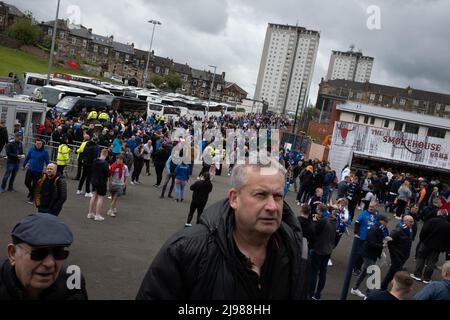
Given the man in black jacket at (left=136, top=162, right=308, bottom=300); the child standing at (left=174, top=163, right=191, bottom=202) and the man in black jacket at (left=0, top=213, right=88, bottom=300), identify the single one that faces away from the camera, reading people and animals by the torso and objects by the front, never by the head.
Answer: the child standing

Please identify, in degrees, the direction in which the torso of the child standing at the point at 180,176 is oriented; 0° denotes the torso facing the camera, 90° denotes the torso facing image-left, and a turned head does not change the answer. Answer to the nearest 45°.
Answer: approximately 180°

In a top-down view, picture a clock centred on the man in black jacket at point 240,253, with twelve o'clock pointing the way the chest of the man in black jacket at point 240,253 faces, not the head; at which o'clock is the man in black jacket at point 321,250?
the man in black jacket at point 321,250 is roughly at 8 o'clock from the man in black jacket at point 240,253.

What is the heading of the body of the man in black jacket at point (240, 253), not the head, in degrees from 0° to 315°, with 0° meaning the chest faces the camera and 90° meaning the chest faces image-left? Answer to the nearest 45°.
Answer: approximately 315°

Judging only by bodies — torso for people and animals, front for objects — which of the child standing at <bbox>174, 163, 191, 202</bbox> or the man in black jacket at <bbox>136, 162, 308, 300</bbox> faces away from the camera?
the child standing

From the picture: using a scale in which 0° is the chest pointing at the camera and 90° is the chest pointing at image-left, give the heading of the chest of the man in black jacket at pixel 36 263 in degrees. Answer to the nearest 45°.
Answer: approximately 315°

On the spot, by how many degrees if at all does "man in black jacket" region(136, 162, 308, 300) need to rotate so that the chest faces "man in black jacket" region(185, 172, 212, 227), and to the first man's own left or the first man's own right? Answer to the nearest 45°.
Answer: approximately 135° to the first man's own left

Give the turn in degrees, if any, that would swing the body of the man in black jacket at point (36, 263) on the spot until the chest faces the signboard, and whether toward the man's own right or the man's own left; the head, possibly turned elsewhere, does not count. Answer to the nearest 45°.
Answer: approximately 90° to the man's own left

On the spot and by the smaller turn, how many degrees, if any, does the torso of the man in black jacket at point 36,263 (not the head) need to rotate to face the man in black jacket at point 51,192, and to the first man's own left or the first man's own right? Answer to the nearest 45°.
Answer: approximately 135° to the first man's own left
